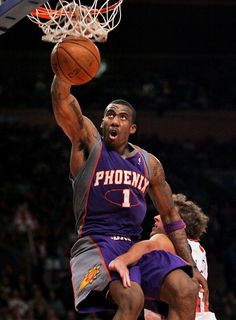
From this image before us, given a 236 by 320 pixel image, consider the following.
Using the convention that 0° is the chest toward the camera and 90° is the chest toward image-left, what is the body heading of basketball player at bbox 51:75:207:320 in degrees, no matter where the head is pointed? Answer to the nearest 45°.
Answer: approximately 315°
